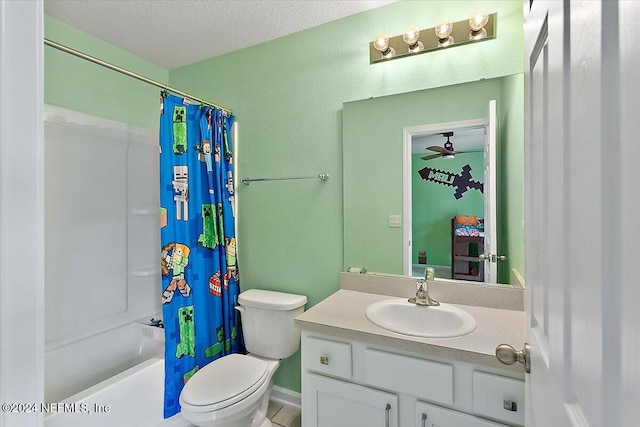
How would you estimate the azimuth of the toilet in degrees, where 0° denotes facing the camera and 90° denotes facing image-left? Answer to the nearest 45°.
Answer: approximately 45°

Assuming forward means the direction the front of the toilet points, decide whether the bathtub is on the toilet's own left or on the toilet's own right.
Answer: on the toilet's own right

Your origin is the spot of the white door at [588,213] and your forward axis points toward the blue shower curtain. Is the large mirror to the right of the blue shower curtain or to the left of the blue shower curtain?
right

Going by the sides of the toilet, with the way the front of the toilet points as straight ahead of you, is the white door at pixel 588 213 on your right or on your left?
on your left
